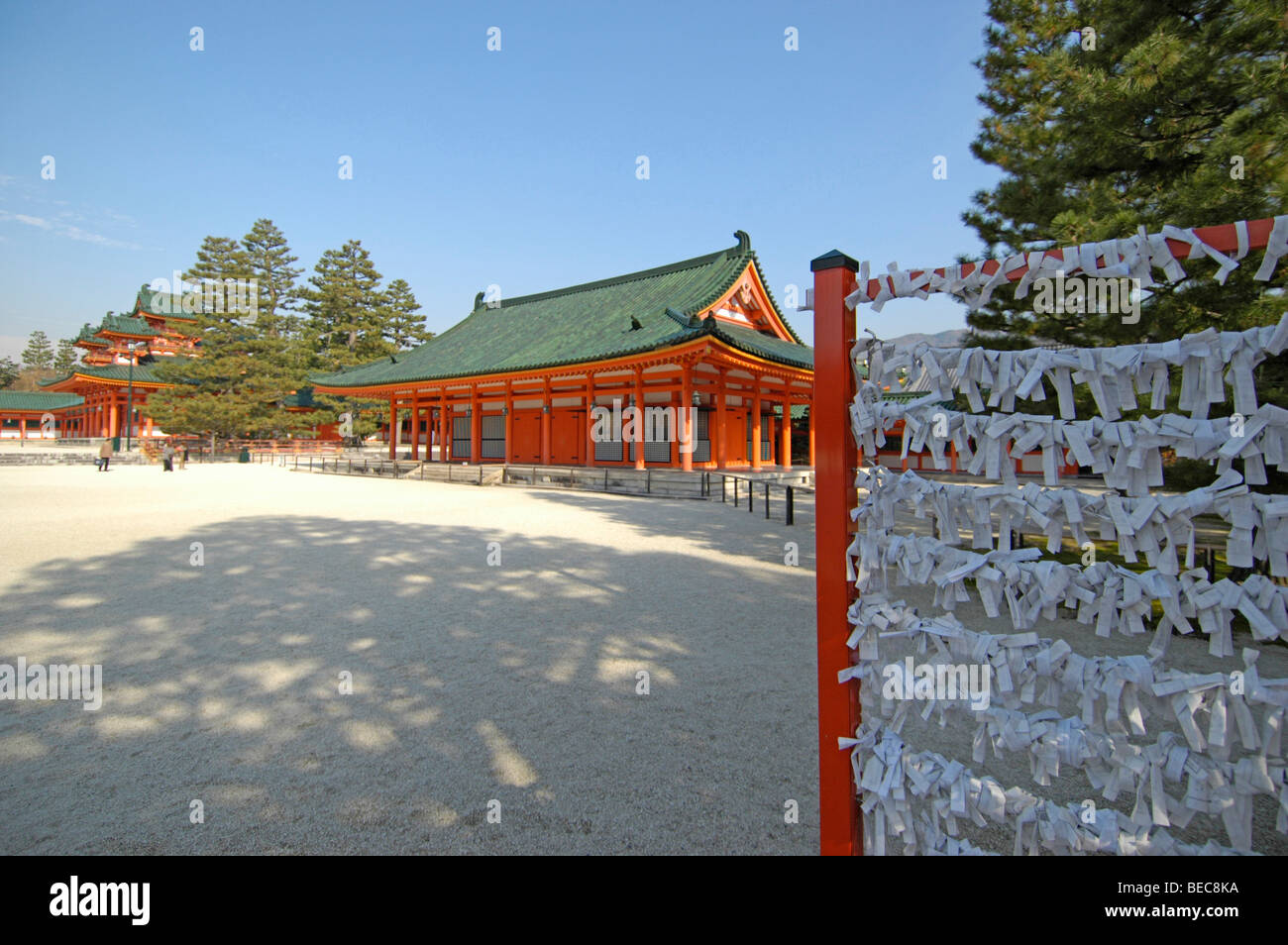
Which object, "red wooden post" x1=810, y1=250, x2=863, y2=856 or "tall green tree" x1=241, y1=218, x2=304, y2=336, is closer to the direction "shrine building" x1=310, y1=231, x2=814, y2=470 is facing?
the red wooden post

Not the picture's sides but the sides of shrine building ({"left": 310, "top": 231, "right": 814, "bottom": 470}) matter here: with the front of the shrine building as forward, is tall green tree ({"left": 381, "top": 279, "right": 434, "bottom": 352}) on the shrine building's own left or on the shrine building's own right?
on the shrine building's own right

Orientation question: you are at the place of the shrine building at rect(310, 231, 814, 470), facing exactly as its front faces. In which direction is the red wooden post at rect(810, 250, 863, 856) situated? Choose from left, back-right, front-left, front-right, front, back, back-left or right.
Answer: front-left

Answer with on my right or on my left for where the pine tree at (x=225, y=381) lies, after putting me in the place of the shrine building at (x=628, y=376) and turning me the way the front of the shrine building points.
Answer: on my right

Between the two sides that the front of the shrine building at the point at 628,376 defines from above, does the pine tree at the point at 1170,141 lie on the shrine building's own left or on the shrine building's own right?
on the shrine building's own left

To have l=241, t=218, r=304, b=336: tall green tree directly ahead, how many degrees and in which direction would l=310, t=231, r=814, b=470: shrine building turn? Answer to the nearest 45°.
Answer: approximately 90° to its right

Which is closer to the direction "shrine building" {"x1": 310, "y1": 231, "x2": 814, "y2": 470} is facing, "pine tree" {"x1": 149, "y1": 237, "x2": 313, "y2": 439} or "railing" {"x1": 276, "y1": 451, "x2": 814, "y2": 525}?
the railing

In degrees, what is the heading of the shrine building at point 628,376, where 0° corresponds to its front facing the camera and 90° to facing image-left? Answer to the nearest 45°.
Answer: approximately 45°

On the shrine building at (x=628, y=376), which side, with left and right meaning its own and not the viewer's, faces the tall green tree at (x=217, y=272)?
right
